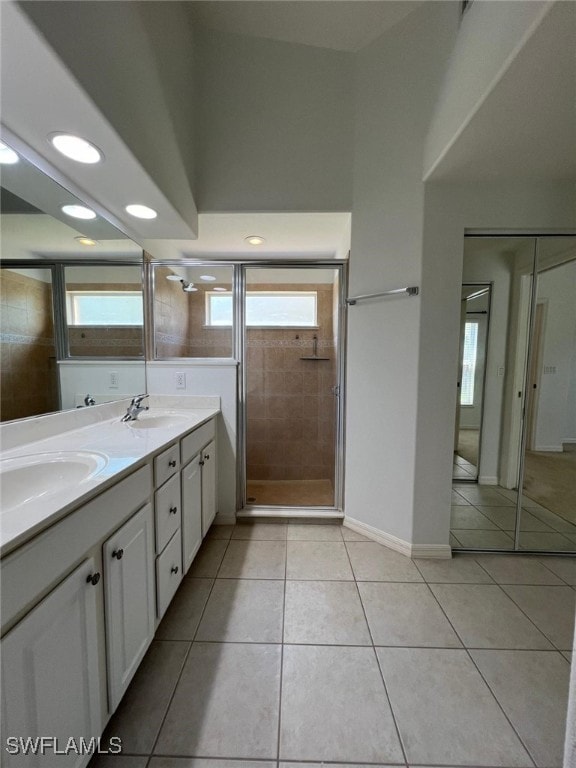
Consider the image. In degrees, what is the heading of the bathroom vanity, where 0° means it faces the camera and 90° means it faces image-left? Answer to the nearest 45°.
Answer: approximately 315°

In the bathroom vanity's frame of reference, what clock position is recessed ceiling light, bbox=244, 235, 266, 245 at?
The recessed ceiling light is roughly at 9 o'clock from the bathroom vanity.
